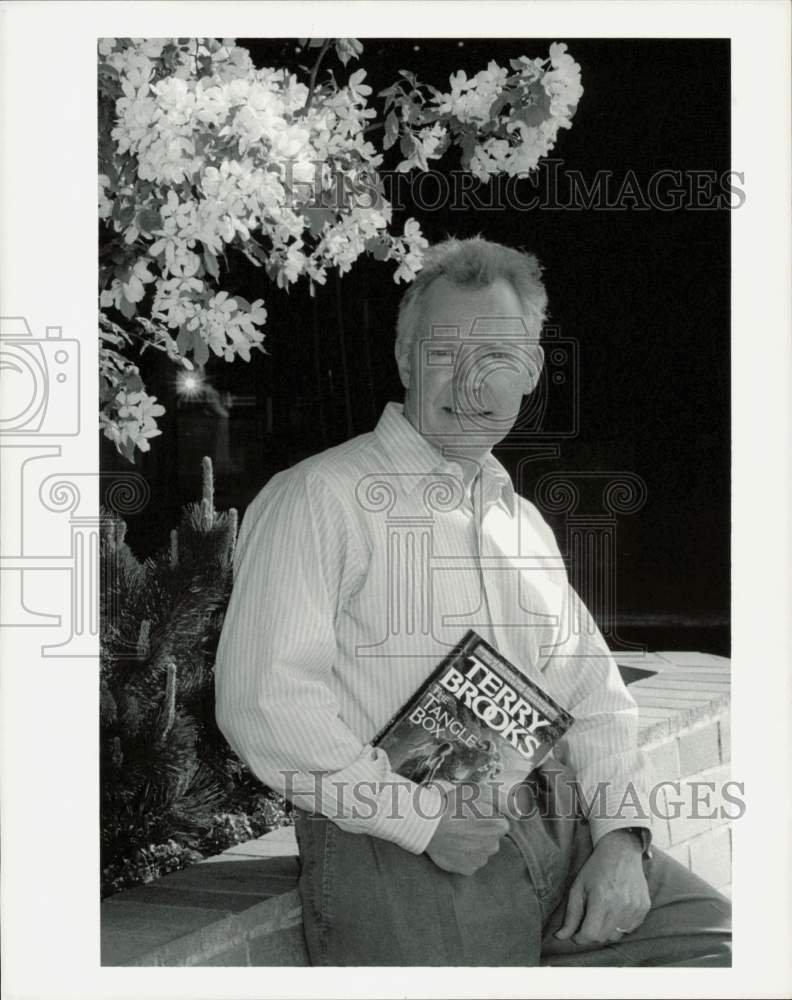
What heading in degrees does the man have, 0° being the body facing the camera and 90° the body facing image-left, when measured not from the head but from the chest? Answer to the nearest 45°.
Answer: approximately 315°

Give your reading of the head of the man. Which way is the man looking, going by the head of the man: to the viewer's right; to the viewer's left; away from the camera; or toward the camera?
toward the camera
